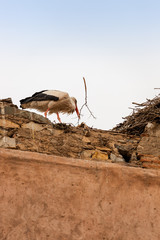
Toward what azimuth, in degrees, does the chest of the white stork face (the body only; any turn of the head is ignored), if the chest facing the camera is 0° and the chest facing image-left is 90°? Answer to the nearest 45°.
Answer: approximately 270°

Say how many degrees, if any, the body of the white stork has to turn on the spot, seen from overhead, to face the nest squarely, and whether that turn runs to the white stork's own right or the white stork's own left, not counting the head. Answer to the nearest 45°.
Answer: approximately 45° to the white stork's own right
